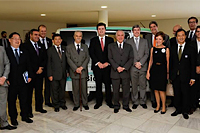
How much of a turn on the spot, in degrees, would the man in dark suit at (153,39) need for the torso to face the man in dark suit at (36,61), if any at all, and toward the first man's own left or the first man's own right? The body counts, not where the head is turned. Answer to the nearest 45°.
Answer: approximately 45° to the first man's own right

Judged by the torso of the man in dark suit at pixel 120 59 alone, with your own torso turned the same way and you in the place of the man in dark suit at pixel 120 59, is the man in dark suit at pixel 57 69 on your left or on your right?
on your right

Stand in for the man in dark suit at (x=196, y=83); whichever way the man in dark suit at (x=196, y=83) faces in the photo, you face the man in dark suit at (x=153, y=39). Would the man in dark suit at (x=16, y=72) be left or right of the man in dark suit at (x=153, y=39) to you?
left

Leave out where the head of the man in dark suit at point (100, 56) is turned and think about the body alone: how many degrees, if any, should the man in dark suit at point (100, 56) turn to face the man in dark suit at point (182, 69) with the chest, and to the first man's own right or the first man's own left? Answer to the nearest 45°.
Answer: approximately 90° to the first man's own left

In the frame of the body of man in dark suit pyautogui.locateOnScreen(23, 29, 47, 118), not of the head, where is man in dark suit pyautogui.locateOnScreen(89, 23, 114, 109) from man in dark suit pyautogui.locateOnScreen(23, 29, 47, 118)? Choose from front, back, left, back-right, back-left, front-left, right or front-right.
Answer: front-left

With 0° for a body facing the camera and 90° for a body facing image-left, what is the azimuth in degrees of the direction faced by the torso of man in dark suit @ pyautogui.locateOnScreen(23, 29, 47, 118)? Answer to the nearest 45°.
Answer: approximately 315°

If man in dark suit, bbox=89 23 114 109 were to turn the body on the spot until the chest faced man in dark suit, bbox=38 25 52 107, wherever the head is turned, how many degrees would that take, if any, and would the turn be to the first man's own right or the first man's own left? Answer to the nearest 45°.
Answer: approximately 90° to the first man's own right
